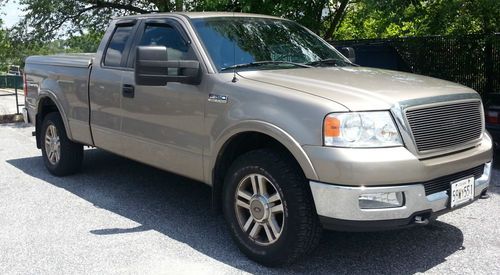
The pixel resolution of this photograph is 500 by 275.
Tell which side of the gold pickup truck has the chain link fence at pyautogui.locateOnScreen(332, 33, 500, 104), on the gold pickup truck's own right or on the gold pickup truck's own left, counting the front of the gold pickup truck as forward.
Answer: on the gold pickup truck's own left

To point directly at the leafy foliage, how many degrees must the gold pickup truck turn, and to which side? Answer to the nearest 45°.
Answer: approximately 135° to its left

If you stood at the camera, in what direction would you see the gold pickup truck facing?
facing the viewer and to the right of the viewer

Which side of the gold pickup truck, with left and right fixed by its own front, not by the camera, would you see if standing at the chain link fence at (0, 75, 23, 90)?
back

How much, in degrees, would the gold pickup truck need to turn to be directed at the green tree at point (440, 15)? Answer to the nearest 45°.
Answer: approximately 90° to its left

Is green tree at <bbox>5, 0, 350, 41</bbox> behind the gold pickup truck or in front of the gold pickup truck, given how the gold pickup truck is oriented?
behind

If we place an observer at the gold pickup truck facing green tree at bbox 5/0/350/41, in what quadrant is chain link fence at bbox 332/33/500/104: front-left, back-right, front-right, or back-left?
front-right
